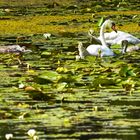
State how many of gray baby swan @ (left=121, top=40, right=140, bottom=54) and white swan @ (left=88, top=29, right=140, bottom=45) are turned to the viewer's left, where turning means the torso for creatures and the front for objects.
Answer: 2

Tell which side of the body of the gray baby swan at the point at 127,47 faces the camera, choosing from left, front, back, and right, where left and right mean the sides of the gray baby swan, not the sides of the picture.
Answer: left

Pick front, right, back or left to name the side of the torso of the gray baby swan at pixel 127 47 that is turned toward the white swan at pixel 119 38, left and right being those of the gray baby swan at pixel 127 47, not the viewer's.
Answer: right

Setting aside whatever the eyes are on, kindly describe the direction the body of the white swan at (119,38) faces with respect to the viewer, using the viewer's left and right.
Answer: facing to the left of the viewer

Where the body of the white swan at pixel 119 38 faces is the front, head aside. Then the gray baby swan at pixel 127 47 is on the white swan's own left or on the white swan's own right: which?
on the white swan's own left
